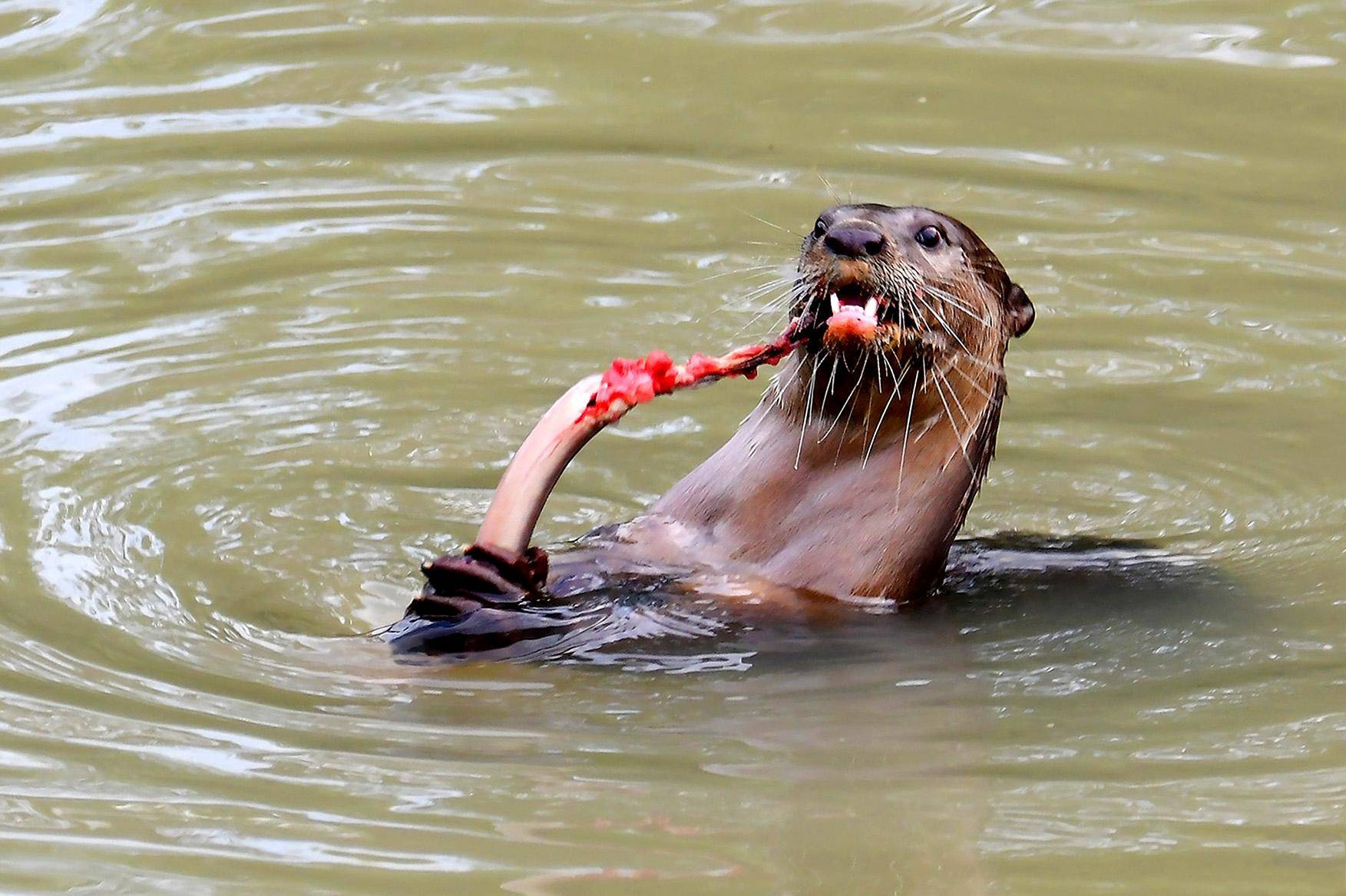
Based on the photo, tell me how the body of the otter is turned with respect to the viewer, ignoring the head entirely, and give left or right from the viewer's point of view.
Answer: facing the viewer and to the left of the viewer
